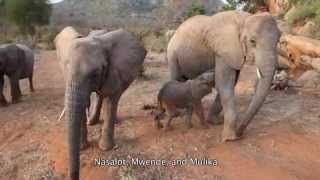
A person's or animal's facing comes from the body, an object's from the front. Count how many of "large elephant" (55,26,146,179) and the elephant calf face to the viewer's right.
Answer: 1

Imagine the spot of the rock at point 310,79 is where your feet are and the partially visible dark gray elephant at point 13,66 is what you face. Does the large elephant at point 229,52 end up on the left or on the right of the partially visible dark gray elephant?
left

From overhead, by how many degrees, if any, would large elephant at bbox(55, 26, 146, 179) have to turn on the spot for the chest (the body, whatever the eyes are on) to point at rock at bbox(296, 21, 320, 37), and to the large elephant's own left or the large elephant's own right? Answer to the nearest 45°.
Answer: approximately 180°

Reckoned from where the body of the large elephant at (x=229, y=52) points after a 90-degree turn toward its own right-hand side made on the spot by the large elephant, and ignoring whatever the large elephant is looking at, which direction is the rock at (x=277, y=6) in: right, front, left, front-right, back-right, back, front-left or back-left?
back-right

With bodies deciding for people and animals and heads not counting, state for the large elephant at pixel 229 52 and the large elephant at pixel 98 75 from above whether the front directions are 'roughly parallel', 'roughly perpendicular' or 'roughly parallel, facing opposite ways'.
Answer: roughly perpendicular

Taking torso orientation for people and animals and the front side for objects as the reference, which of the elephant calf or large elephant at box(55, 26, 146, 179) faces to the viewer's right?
the elephant calf

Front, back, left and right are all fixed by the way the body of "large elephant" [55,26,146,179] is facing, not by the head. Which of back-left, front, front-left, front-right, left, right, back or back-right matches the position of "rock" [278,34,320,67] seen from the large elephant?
back

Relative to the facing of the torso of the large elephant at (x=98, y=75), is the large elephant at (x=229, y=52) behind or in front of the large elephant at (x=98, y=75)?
behind

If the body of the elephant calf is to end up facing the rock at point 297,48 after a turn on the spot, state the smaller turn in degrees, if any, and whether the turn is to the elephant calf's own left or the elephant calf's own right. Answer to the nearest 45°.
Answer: approximately 45° to the elephant calf's own left

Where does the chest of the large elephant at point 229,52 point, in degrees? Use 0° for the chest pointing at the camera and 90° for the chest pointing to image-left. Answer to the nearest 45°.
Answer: approximately 315°
